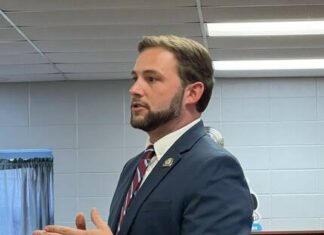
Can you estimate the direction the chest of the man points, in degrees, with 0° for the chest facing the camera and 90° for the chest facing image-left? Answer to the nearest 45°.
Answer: approximately 45°

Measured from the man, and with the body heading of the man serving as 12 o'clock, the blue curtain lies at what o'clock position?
The blue curtain is roughly at 4 o'clock from the man.

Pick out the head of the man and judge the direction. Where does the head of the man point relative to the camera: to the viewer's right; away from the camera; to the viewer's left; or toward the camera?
to the viewer's left

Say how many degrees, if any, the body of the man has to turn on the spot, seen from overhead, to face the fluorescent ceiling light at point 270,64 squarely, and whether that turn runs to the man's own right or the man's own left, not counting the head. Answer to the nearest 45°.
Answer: approximately 135° to the man's own right

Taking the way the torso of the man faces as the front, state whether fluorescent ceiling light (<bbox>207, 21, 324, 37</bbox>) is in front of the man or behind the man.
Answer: behind
